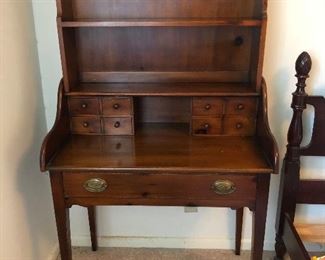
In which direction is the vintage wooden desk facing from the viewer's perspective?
toward the camera
